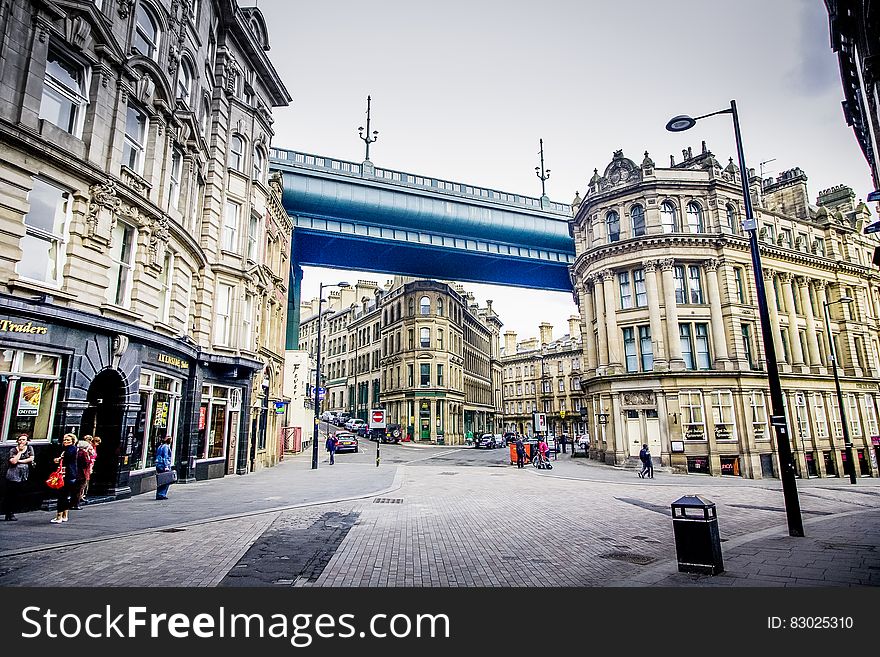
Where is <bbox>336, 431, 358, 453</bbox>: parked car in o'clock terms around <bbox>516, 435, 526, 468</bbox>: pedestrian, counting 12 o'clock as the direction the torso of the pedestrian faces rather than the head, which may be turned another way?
The parked car is roughly at 10 o'clock from the pedestrian.

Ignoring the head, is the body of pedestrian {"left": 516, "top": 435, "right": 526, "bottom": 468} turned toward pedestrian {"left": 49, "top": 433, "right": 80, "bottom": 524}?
no

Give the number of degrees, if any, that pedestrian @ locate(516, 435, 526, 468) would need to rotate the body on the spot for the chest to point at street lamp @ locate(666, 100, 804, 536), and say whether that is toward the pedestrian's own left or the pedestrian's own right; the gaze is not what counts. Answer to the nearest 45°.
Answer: approximately 180°

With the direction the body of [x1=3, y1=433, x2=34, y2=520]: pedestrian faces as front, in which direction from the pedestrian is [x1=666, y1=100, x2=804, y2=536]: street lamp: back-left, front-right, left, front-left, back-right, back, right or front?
front-left

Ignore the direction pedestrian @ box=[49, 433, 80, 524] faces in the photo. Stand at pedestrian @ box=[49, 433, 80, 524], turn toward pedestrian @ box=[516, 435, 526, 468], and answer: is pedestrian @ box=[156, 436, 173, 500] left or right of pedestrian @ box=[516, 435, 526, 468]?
left

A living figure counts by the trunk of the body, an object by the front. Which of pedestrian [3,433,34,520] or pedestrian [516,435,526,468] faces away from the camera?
pedestrian [516,435,526,468]

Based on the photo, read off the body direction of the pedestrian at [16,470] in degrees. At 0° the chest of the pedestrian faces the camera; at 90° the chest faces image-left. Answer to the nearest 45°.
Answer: approximately 0°

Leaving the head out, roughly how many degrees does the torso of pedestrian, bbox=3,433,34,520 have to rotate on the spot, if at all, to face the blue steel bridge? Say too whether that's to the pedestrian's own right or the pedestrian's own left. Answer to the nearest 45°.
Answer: approximately 135° to the pedestrian's own left

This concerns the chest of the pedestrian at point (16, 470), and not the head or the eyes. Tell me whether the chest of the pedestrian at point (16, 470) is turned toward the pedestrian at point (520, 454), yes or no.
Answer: no

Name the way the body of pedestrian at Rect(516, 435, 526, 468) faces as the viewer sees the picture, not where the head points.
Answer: away from the camera

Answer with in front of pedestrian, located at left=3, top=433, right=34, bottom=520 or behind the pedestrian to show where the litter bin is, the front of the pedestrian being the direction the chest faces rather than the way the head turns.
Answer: in front
